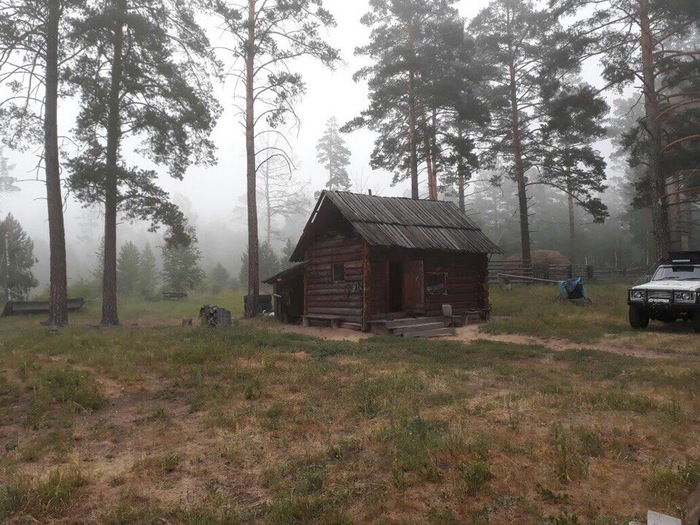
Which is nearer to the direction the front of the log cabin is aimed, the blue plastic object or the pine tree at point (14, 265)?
the blue plastic object

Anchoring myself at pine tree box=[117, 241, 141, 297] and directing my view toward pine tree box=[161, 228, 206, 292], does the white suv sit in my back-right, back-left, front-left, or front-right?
front-right

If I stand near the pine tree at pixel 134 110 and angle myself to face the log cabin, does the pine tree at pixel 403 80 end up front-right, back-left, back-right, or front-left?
front-left

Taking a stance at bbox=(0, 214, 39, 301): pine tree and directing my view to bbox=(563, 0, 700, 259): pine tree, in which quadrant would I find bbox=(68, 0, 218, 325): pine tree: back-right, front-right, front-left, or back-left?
front-right

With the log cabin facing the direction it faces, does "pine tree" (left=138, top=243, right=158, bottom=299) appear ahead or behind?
behind

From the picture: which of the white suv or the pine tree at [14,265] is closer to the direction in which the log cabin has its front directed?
the white suv

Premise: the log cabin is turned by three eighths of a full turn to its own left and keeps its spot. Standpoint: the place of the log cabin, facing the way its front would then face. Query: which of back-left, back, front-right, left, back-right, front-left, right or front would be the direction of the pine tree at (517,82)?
front-right

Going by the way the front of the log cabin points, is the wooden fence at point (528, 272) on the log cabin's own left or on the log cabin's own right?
on the log cabin's own left

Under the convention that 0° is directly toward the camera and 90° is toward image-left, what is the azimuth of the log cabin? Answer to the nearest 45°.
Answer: approximately 315°
